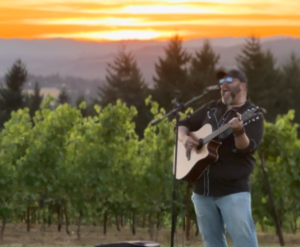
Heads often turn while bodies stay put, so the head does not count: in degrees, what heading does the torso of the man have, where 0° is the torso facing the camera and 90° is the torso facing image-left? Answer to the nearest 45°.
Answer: approximately 45°
